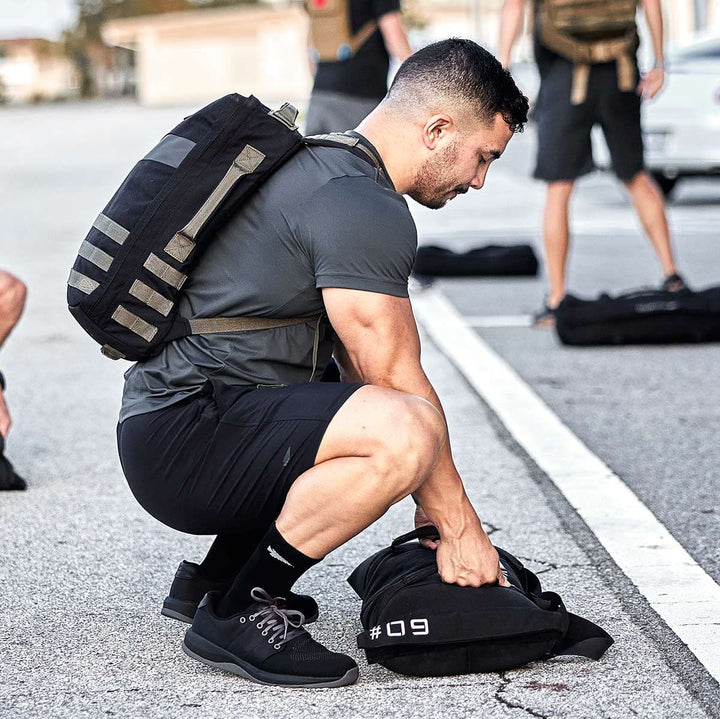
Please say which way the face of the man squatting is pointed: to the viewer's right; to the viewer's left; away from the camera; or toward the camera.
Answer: to the viewer's right

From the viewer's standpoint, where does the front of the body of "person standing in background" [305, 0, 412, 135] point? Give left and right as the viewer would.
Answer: facing away from the viewer and to the right of the viewer

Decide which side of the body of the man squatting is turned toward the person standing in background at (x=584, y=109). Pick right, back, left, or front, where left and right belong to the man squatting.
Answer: left

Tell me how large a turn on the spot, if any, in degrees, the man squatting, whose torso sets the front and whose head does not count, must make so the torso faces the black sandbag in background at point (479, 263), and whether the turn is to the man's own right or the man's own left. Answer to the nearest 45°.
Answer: approximately 90° to the man's own left

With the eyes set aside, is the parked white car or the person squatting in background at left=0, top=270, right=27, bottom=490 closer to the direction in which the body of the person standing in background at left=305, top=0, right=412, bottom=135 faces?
the parked white car

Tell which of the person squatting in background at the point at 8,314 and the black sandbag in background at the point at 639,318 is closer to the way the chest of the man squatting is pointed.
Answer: the black sandbag in background

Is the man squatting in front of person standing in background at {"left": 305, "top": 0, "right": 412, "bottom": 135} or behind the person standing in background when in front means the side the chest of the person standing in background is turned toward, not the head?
behind

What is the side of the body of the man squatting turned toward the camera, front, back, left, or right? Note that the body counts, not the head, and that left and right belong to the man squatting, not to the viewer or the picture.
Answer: right

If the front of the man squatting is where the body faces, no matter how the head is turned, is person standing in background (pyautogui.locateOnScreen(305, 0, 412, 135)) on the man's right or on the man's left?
on the man's left

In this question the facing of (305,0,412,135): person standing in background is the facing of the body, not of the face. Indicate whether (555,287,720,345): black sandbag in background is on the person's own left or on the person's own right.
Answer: on the person's own right
